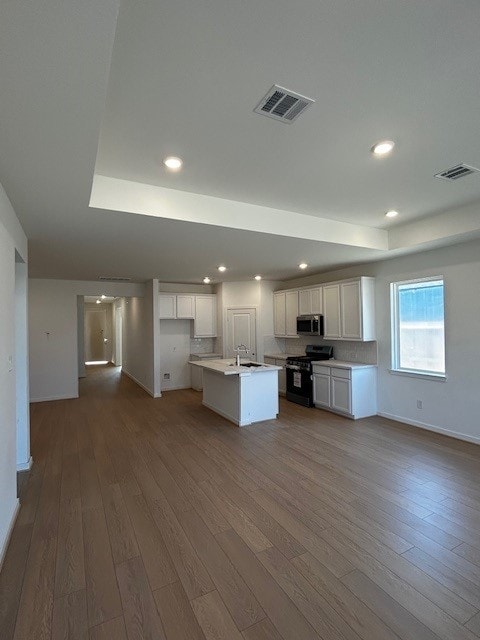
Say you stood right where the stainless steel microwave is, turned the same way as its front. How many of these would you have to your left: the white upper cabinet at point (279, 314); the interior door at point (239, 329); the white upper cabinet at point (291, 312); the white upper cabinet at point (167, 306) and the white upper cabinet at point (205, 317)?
0

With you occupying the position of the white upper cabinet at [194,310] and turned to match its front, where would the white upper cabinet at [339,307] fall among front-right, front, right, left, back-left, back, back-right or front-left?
front-left

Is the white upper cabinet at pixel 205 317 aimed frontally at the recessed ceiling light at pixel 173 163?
yes

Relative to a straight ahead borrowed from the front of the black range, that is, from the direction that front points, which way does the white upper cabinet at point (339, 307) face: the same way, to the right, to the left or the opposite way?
the same way

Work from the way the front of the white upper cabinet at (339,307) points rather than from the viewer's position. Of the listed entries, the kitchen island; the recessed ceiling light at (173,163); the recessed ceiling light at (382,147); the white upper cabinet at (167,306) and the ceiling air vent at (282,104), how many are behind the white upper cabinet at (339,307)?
0

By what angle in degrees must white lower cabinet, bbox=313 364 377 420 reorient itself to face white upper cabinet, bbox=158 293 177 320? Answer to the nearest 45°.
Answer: approximately 45° to its right

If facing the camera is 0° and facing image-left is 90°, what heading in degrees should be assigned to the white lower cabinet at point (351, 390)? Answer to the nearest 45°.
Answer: approximately 45°

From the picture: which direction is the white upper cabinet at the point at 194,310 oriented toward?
toward the camera

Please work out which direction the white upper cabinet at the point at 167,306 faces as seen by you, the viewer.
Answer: facing the viewer

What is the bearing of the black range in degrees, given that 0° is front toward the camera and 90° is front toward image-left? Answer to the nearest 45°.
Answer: approximately 45°

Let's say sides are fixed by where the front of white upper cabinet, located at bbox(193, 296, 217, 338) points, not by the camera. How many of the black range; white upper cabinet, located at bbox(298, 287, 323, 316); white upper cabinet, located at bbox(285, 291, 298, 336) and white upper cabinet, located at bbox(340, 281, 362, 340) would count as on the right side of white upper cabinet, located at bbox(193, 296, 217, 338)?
0

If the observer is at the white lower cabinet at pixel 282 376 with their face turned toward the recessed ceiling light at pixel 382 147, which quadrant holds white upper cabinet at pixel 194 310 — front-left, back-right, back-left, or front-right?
back-right

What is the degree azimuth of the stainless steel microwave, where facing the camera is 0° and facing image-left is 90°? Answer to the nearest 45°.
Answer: approximately 45°

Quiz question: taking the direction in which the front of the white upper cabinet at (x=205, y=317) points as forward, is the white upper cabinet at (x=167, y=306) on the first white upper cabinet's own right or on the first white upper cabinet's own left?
on the first white upper cabinet's own right

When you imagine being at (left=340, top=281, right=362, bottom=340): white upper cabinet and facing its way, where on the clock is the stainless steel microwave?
The stainless steel microwave is roughly at 3 o'clock from the white upper cabinet.

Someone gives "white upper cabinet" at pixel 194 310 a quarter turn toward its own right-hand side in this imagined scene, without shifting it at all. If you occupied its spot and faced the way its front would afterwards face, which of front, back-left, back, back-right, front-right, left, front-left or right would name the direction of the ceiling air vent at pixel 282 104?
left

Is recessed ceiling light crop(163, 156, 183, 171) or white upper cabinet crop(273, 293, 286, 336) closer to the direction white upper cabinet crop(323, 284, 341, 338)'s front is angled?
the recessed ceiling light

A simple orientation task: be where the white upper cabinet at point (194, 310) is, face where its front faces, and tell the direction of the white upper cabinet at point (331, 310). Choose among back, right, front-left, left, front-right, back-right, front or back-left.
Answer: front-left
